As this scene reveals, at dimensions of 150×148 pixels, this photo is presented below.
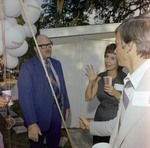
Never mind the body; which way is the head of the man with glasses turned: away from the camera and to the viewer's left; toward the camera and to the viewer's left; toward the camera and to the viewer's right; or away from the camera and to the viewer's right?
toward the camera and to the viewer's right

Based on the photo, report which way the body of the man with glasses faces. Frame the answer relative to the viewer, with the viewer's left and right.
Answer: facing the viewer and to the right of the viewer

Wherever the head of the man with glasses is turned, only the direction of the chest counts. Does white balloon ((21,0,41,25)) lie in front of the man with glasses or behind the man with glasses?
behind
